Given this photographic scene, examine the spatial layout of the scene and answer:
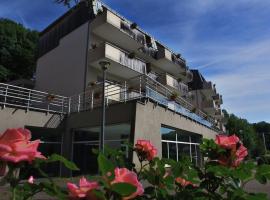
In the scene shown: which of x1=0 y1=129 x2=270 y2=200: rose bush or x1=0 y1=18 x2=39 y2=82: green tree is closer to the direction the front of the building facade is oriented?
the rose bush

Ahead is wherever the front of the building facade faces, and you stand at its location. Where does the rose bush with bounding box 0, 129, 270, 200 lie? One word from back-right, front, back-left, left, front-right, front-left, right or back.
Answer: front-right

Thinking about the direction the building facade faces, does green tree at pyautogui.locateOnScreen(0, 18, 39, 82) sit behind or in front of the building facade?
behind

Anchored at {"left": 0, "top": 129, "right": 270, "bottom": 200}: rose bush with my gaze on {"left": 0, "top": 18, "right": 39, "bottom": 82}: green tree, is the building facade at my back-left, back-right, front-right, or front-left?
front-right

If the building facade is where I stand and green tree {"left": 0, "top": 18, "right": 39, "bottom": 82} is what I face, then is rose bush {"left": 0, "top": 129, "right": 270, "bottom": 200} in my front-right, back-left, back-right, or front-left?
back-left

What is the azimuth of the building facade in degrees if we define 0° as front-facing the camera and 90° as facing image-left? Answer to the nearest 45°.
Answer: approximately 315°

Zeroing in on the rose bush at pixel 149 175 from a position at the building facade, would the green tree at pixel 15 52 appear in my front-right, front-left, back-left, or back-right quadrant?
back-right

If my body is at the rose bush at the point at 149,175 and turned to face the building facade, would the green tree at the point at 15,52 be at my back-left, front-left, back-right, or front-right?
front-left
